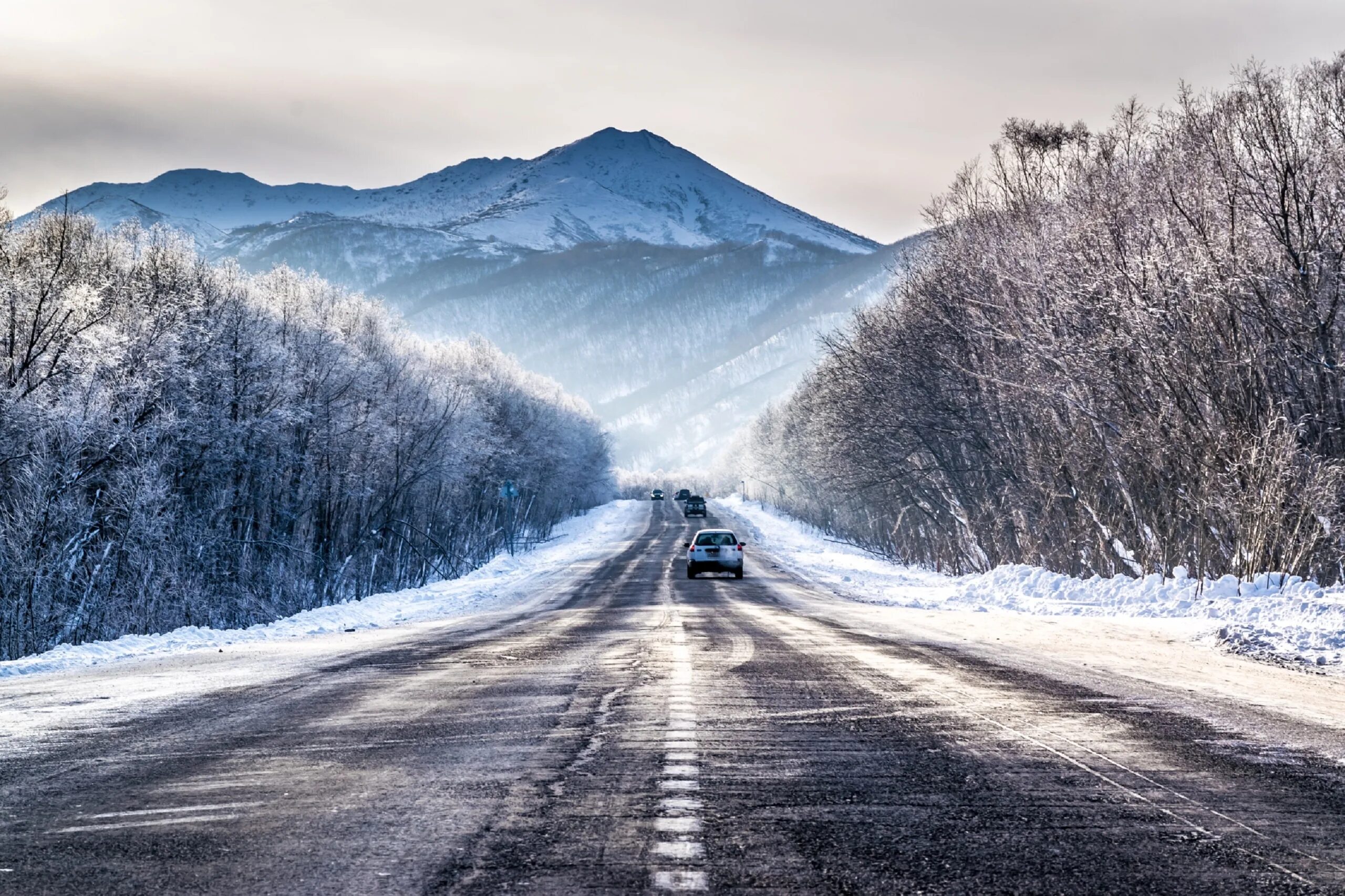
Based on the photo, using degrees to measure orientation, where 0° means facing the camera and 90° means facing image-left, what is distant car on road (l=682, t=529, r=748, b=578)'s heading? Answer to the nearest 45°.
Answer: approximately 180°
